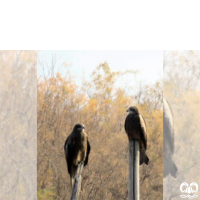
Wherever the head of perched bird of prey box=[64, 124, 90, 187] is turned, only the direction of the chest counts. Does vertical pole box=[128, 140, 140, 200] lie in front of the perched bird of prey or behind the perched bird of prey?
in front

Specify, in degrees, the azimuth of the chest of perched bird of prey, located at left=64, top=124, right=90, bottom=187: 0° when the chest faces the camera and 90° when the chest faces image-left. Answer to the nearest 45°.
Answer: approximately 315°
